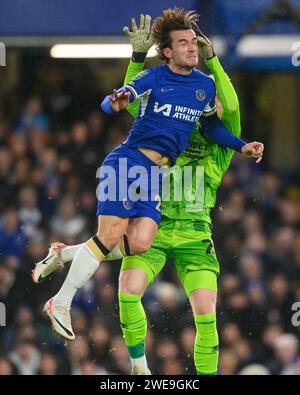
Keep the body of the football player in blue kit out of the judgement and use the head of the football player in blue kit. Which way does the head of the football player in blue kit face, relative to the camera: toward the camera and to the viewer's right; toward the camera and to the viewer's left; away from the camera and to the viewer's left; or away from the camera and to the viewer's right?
toward the camera and to the viewer's right

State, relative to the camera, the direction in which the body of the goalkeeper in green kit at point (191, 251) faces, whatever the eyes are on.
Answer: toward the camera
